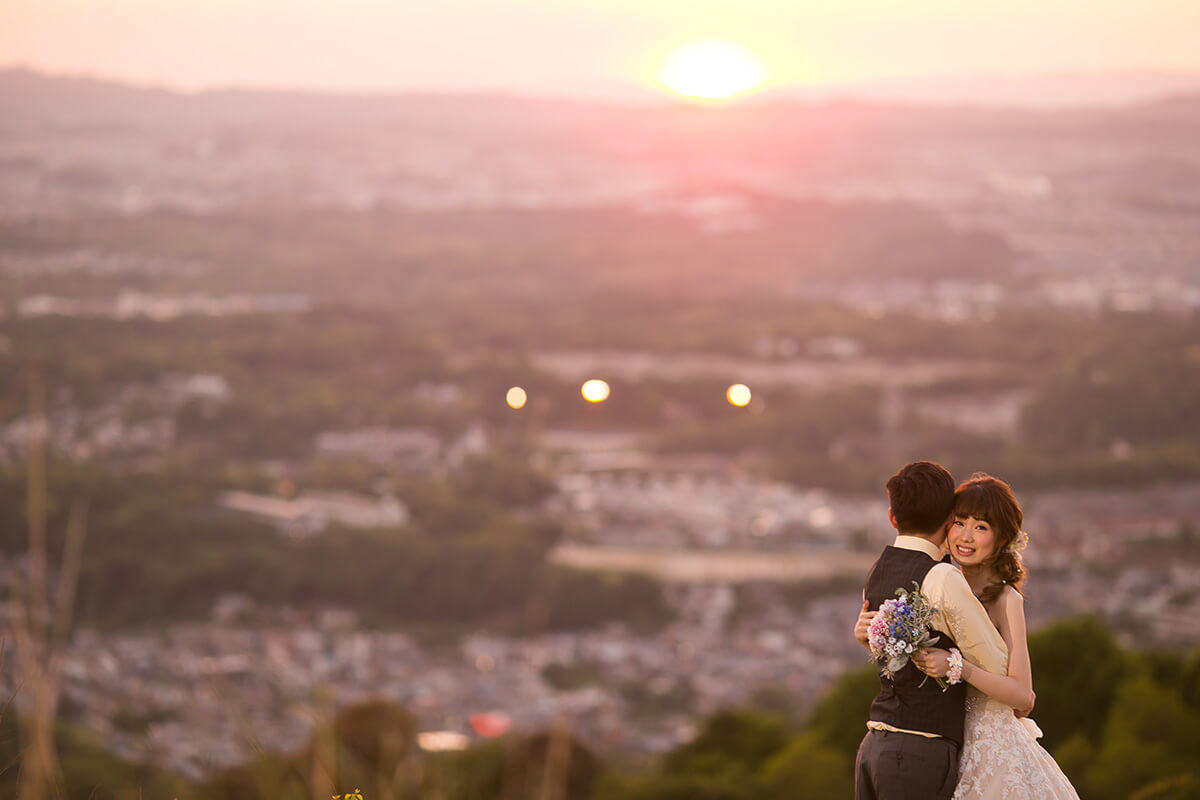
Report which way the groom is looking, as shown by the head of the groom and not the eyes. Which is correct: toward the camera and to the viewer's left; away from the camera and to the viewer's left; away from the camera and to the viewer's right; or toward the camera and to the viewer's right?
away from the camera and to the viewer's right

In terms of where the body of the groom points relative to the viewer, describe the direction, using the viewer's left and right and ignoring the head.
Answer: facing away from the viewer and to the right of the viewer
